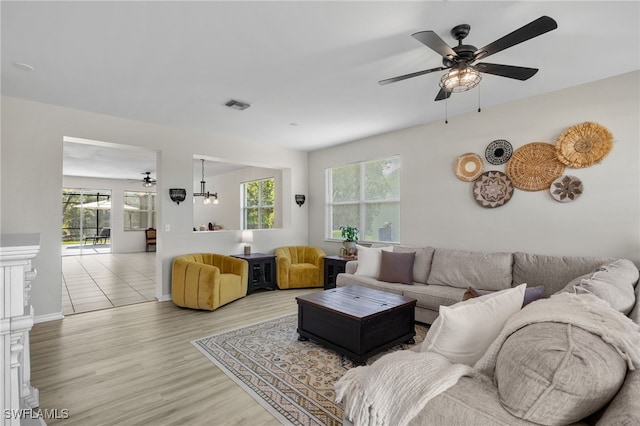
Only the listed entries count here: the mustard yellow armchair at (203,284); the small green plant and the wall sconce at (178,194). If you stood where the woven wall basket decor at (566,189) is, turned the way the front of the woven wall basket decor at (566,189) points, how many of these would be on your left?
0

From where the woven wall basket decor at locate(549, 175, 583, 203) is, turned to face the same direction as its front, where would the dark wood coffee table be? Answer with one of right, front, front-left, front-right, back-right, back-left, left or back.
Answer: front-right

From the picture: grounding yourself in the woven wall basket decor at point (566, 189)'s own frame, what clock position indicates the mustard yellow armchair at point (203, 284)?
The mustard yellow armchair is roughly at 2 o'clock from the woven wall basket decor.

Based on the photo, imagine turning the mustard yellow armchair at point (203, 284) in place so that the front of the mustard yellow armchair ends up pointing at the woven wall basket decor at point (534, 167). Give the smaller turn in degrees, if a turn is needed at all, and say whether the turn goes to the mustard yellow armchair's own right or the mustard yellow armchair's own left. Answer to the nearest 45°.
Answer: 0° — it already faces it

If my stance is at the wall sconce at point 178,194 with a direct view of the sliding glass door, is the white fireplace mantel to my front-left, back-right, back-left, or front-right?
back-left

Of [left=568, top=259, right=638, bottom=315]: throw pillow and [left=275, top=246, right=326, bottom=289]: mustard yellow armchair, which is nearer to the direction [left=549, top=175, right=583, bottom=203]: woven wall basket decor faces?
the throw pillow

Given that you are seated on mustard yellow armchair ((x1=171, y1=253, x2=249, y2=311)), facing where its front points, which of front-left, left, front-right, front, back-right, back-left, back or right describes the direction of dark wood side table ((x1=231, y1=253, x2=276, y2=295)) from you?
left

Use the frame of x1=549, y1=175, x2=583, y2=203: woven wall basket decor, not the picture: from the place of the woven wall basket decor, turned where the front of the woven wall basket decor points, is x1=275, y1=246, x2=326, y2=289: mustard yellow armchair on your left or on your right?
on your right

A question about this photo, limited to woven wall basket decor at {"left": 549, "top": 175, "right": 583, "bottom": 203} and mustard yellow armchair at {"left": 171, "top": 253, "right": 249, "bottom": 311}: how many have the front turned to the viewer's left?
0

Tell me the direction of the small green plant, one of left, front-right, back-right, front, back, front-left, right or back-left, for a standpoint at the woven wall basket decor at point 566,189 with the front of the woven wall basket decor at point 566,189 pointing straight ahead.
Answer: right

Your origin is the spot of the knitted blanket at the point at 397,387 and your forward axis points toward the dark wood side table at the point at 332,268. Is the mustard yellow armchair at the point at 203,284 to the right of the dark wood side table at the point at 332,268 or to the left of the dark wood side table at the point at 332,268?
left

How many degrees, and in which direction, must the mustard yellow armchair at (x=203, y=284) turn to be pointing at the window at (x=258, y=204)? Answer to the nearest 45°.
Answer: approximately 135° to its left

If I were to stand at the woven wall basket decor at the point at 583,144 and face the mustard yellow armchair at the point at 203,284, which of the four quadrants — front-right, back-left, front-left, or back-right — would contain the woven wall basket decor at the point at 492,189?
front-right

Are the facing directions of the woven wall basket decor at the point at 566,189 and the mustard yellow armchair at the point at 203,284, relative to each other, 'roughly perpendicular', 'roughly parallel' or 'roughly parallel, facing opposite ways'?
roughly perpendicular

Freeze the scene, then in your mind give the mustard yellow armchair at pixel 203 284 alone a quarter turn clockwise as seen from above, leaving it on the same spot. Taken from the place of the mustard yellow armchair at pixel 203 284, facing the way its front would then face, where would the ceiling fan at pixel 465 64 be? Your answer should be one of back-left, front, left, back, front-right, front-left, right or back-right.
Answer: left

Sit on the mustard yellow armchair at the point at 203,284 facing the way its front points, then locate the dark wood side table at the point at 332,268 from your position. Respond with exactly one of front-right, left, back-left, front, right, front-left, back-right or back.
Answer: front-left

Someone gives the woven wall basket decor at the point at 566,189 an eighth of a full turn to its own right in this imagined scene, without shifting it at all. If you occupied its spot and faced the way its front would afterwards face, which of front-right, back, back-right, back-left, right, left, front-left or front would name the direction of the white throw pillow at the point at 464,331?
front-left

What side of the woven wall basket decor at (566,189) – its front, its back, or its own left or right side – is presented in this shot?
front

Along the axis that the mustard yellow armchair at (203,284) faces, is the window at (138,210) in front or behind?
behind

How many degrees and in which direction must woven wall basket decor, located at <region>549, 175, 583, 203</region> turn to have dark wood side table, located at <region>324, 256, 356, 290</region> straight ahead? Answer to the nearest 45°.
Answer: approximately 90° to its right

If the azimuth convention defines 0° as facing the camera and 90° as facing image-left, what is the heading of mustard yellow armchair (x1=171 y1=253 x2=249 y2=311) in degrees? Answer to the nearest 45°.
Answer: approximately 315°

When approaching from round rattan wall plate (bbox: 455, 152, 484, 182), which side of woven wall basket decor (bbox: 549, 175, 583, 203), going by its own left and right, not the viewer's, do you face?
right
